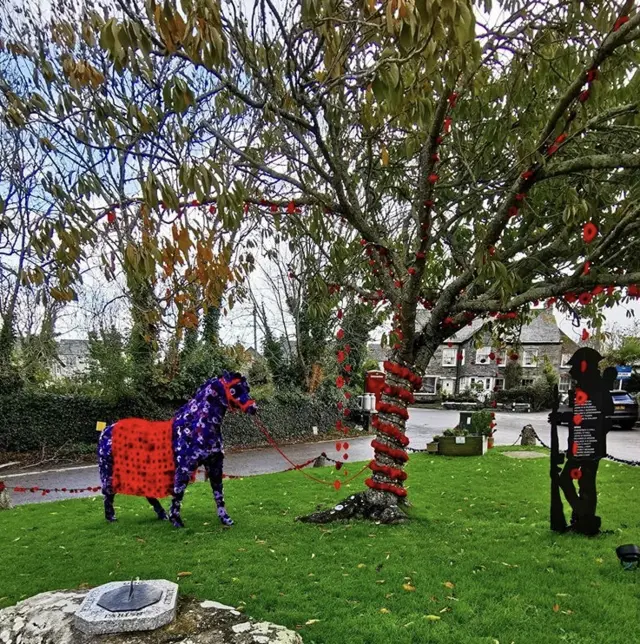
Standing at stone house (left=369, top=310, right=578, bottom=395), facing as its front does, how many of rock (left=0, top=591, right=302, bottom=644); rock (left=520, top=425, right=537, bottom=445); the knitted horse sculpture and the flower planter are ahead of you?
4

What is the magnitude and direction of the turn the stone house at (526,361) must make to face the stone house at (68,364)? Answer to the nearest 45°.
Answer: approximately 45° to its right

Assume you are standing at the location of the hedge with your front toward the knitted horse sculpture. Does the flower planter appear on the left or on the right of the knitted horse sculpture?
left

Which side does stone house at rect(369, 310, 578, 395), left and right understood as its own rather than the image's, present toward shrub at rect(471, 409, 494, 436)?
front

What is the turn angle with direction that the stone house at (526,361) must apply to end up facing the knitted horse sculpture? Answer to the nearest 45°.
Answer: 0° — it already faces it

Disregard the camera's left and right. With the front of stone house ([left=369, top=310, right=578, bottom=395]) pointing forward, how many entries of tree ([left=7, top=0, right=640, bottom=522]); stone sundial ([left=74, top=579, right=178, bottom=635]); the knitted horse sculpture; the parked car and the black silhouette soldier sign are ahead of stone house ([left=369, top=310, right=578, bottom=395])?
5

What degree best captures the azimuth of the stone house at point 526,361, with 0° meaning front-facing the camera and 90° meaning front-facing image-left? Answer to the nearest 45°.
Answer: approximately 0°

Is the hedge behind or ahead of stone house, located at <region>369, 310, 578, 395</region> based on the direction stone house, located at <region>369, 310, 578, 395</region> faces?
ahead

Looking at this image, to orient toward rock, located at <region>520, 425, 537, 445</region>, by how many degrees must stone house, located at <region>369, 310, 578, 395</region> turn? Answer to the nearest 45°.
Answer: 0° — it already faces it

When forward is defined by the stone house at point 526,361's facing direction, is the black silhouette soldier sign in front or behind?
in front

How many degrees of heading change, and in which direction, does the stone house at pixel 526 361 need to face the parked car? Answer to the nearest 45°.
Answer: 0° — it already faces it
